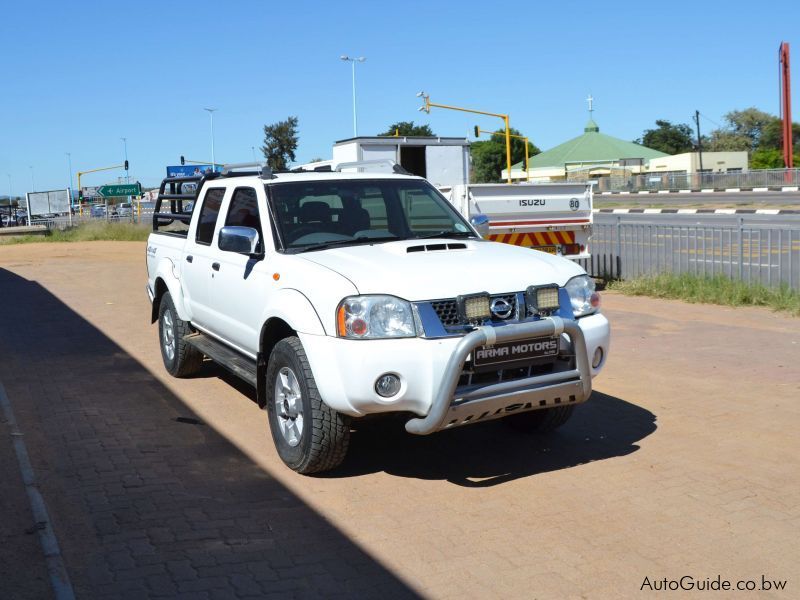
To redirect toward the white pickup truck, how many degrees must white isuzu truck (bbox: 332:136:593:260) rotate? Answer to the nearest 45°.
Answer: approximately 135° to its left

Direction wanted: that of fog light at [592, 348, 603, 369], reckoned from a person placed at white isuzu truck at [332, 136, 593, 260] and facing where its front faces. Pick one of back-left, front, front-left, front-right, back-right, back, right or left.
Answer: back-left

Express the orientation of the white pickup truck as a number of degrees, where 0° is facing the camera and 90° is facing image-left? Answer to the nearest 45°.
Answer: approximately 315°

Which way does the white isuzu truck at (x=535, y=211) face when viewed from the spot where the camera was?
facing away from the viewer and to the left of the viewer

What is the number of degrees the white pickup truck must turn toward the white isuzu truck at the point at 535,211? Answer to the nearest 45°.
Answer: approximately 135° to its left

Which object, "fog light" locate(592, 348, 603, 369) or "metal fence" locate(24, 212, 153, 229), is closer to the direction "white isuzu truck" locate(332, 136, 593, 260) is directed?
the metal fence

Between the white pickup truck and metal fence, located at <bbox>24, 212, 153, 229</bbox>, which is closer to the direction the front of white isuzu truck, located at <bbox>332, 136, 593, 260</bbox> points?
the metal fence

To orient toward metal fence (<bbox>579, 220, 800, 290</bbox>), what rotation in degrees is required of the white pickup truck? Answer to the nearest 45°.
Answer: approximately 90° to its left

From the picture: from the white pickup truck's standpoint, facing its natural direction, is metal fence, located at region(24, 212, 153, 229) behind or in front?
behind

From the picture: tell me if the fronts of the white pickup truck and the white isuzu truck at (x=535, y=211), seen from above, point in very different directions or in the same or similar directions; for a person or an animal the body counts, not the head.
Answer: very different directions
